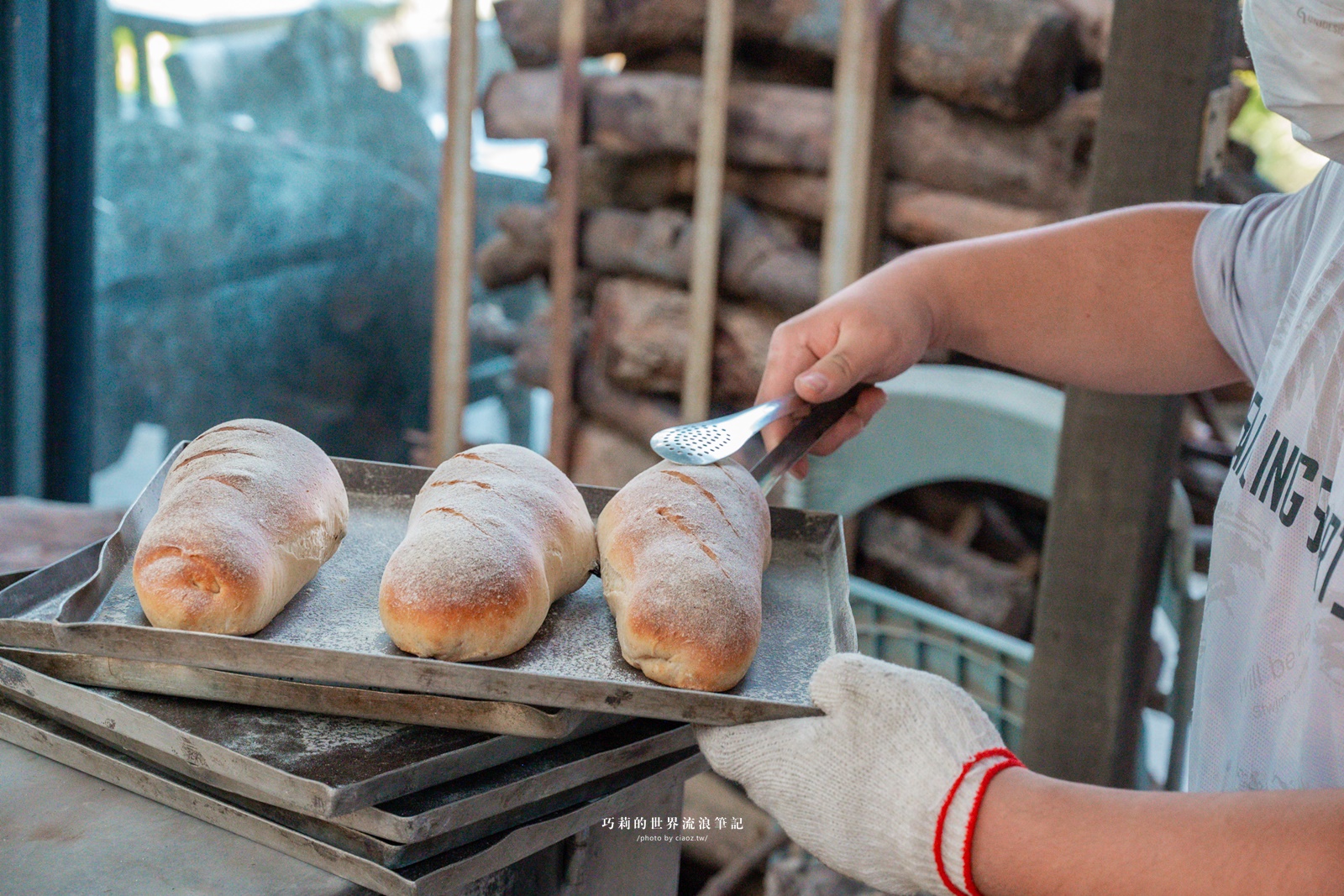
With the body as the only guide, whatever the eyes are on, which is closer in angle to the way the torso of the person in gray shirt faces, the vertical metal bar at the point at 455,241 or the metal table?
the metal table

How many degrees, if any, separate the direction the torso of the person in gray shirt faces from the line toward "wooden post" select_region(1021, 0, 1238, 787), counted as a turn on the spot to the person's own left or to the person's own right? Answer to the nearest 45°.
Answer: approximately 135° to the person's own right

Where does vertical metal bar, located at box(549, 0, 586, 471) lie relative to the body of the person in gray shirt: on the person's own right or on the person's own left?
on the person's own right

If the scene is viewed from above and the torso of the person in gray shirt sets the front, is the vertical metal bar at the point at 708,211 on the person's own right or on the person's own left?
on the person's own right

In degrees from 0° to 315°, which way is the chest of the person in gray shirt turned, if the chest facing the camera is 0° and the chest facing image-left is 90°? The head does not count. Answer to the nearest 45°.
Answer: approximately 45°

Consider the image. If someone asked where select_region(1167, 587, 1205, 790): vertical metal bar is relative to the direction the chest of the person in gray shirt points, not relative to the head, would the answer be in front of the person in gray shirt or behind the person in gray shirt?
behind
